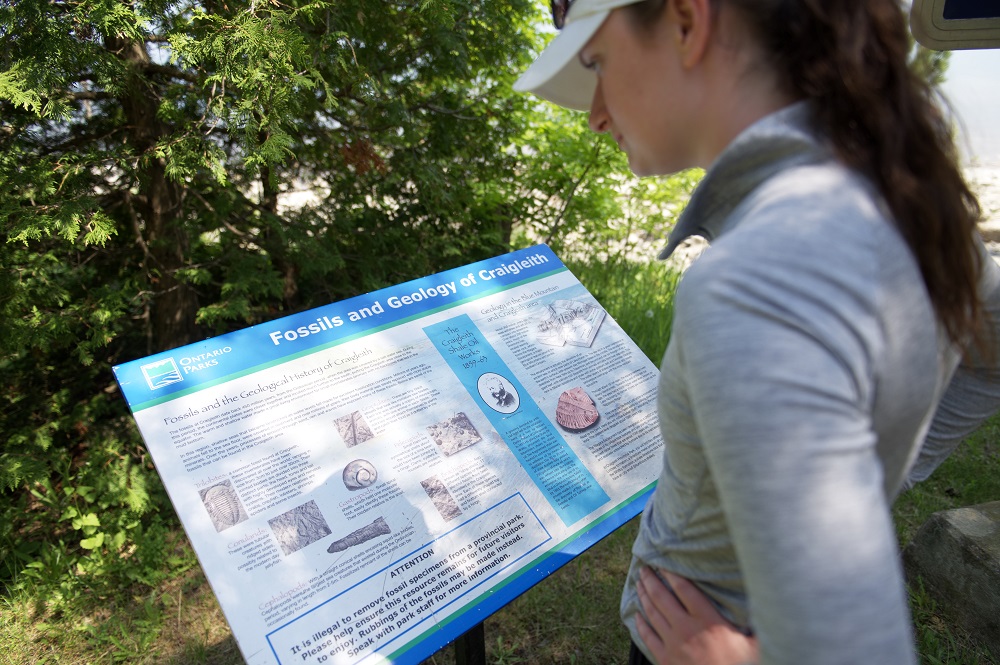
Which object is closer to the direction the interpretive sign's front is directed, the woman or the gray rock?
the woman

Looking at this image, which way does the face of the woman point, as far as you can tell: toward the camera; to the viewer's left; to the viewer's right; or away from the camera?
to the viewer's left

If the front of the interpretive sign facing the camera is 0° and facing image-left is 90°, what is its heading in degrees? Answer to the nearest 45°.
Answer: approximately 315°

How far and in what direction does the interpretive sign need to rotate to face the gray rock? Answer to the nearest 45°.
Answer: approximately 45° to its left

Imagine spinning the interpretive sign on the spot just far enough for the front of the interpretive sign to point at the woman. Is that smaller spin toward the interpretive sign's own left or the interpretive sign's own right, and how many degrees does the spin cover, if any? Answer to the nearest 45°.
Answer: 0° — it already faces them
